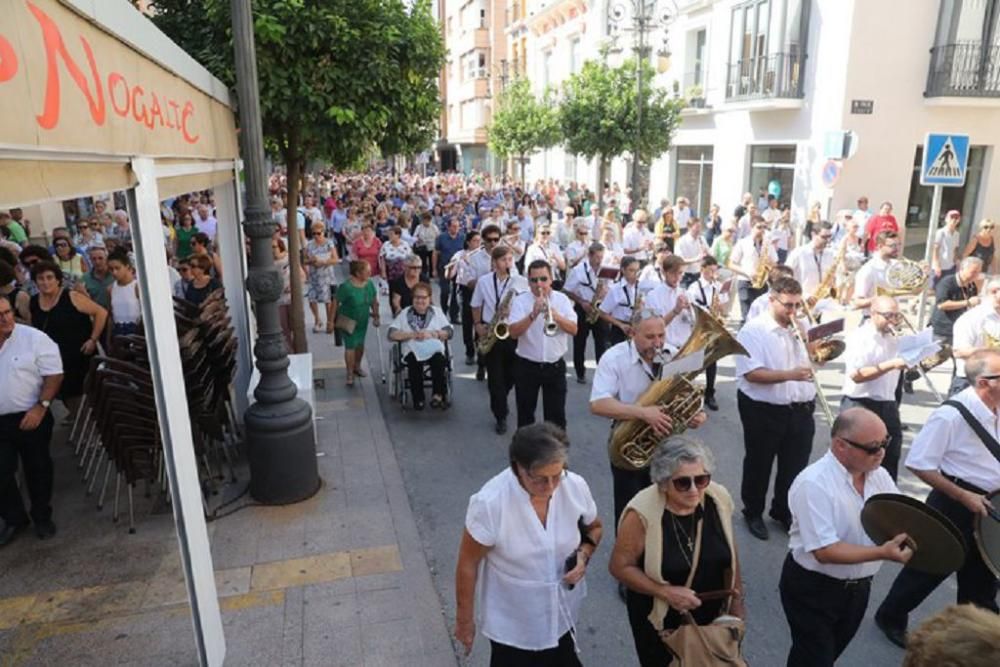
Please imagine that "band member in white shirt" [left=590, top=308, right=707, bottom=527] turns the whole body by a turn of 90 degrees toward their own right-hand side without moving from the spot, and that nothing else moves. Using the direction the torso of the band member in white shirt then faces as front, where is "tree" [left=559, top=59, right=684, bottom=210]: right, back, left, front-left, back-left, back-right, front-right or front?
back-right

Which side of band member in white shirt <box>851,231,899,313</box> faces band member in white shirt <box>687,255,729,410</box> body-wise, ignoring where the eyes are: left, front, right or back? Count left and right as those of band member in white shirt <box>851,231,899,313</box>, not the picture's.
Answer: right

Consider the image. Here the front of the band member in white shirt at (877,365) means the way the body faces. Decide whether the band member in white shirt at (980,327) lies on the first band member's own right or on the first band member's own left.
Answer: on the first band member's own left

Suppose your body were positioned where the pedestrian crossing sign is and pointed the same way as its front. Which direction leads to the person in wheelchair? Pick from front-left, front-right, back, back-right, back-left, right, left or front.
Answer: front-right

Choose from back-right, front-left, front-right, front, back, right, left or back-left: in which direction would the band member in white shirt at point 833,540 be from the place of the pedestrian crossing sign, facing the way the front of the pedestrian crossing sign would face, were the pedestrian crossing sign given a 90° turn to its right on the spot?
left

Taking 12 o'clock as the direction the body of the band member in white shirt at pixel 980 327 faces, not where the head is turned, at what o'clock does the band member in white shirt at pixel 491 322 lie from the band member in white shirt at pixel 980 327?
the band member in white shirt at pixel 491 322 is roughly at 4 o'clock from the band member in white shirt at pixel 980 327.

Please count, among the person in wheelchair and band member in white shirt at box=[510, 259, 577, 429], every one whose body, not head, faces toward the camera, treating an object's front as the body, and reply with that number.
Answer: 2

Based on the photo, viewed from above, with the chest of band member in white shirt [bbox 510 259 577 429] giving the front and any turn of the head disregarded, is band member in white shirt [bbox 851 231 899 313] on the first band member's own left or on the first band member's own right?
on the first band member's own left

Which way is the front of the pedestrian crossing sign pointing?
toward the camera

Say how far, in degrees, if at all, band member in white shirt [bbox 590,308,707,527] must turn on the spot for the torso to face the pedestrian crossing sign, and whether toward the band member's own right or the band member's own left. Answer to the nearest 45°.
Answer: approximately 90° to the band member's own left
